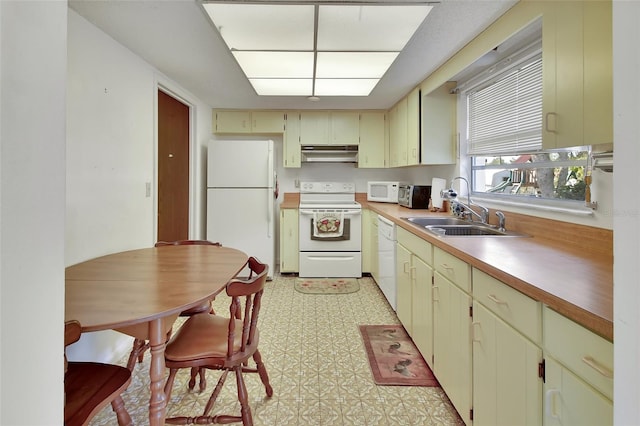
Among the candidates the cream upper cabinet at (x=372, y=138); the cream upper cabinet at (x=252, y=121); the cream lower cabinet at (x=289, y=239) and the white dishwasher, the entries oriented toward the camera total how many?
3

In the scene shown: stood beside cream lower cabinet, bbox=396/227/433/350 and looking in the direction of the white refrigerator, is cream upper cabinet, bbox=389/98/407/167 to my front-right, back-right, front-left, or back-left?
front-right

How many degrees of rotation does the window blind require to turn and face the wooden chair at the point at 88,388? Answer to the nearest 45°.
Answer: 0° — it already faces it

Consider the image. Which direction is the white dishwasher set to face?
to the viewer's left

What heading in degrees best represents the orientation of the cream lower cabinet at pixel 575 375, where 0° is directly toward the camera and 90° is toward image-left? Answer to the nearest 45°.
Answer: approximately 45°

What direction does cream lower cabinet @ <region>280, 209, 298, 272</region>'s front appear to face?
toward the camera

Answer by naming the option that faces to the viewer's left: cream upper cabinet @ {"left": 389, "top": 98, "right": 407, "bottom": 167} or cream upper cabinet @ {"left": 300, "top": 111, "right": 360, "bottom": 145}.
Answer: cream upper cabinet @ {"left": 389, "top": 98, "right": 407, "bottom": 167}

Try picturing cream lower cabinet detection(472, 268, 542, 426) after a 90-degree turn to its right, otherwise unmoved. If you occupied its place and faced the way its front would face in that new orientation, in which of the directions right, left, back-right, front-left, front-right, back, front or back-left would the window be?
front-right

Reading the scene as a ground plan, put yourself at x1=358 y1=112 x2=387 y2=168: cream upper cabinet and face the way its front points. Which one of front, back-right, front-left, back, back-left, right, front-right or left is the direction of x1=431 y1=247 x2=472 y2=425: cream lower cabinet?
front

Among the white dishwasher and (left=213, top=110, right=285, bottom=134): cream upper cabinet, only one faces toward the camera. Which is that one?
the cream upper cabinet

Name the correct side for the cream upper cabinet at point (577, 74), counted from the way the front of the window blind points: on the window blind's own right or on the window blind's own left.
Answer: on the window blind's own left

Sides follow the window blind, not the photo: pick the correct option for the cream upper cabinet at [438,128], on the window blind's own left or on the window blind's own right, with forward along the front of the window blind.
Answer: on the window blind's own right

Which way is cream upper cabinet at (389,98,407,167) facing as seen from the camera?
to the viewer's left

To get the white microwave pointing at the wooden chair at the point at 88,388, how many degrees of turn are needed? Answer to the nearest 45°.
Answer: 0° — it already faces it
